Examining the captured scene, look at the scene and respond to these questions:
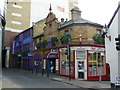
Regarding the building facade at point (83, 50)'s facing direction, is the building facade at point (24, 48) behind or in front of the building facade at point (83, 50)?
behind

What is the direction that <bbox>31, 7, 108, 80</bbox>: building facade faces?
toward the camera
